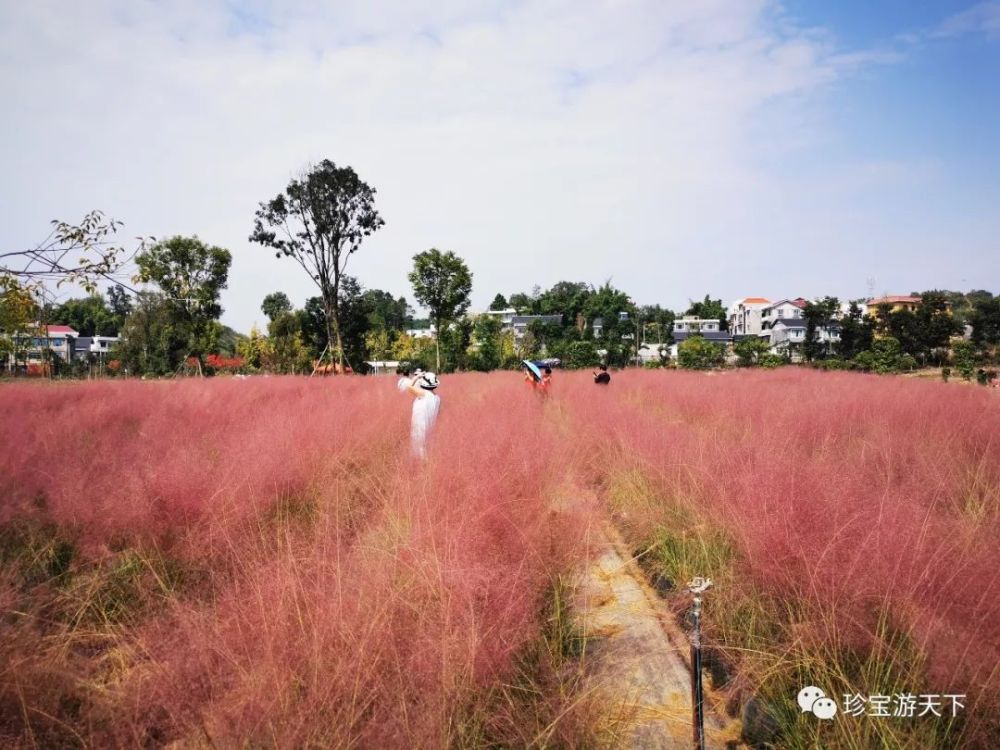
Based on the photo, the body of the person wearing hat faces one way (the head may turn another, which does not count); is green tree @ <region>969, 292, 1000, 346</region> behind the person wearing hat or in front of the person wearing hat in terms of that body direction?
in front

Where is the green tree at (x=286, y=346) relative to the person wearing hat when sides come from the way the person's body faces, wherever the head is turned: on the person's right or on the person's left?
on the person's left
